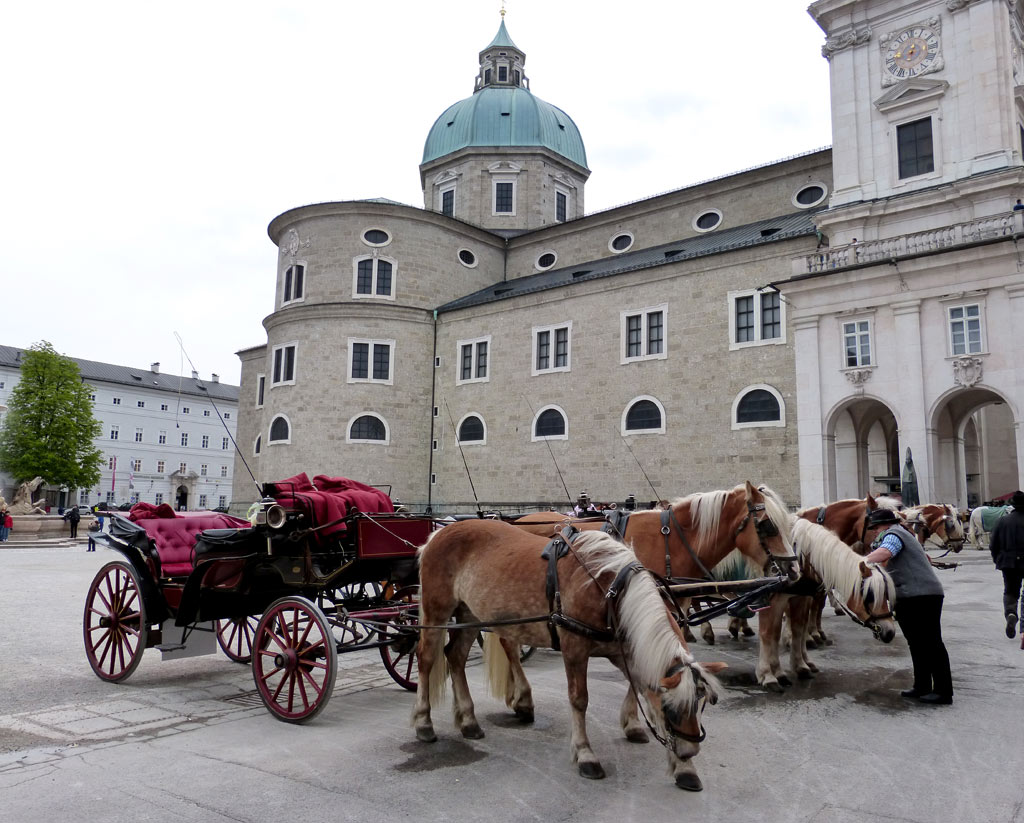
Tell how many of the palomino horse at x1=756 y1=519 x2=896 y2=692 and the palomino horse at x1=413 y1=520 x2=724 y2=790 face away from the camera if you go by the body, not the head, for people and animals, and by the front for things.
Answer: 0

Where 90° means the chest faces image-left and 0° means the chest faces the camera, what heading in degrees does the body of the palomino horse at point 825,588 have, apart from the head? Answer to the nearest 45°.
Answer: approximately 315°

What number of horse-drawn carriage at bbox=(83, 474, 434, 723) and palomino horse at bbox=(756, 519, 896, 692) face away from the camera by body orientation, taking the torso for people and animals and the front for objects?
0

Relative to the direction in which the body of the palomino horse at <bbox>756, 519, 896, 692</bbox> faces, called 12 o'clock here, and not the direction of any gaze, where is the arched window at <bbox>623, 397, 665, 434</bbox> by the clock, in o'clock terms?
The arched window is roughly at 7 o'clock from the palomino horse.

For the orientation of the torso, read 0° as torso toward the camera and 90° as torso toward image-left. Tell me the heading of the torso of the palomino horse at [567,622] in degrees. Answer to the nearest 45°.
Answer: approximately 315°

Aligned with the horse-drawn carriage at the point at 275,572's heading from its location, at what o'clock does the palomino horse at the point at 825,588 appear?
The palomino horse is roughly at 11 o'clock from the horse-drawn carriage.

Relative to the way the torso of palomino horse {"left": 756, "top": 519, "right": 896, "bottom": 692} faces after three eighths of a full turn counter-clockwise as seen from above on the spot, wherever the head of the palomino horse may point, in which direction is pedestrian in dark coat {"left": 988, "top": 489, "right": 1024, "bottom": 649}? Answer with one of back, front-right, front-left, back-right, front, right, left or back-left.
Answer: front-right

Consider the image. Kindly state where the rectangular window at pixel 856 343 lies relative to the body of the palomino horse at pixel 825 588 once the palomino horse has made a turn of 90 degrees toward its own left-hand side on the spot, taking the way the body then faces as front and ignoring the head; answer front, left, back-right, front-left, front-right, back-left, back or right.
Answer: front-left

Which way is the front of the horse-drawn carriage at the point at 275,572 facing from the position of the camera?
facing the viewer and to the right of the viewer

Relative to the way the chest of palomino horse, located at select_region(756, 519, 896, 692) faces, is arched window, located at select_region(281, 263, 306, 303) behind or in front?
behind

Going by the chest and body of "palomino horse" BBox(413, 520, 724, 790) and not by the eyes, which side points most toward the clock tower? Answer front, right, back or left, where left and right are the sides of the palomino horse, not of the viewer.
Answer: left

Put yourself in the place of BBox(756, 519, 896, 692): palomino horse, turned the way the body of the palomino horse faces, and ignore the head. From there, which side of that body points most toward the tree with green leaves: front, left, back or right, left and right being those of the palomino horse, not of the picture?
back

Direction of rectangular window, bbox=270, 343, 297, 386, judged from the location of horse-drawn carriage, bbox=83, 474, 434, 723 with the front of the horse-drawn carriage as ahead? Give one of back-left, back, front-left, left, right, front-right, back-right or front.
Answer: back-left
